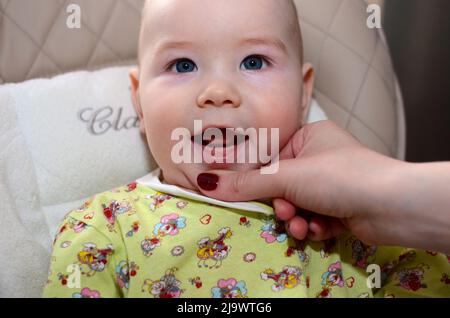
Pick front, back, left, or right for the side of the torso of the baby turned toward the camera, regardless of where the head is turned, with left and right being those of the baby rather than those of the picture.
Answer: front
